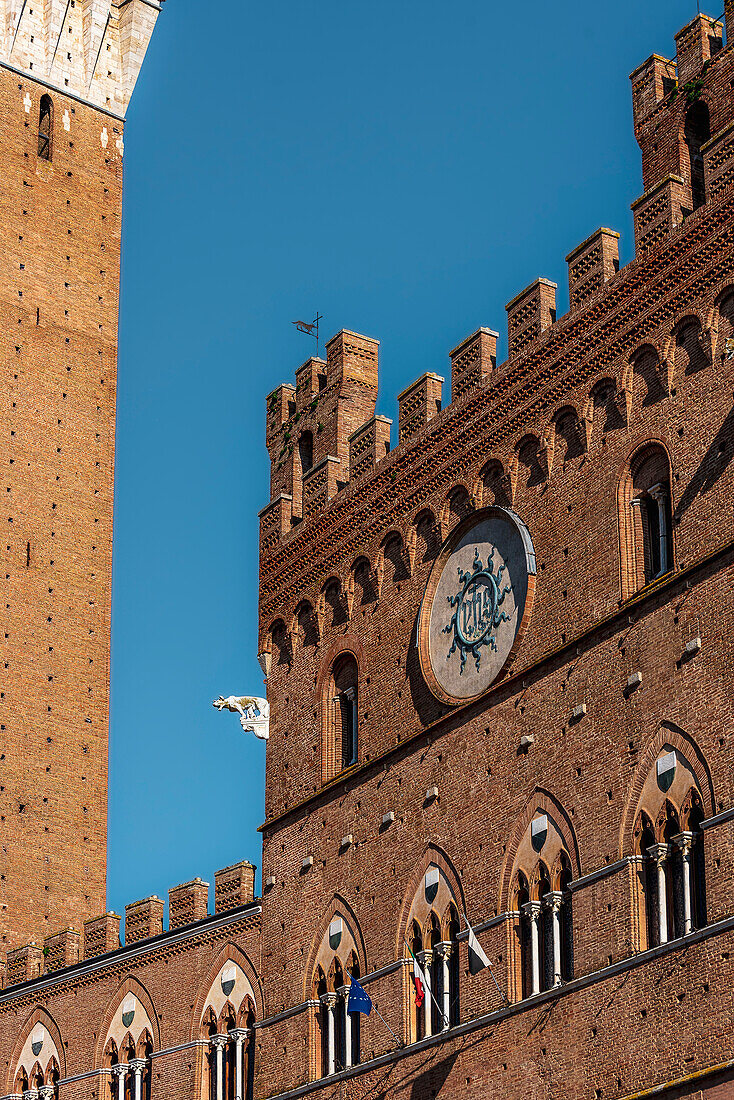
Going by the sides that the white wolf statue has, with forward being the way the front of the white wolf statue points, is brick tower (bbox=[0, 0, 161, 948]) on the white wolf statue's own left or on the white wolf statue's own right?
on the white wolf statue's own right

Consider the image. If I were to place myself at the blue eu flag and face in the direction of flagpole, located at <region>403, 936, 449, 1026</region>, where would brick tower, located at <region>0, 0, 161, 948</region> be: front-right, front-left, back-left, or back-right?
back-left

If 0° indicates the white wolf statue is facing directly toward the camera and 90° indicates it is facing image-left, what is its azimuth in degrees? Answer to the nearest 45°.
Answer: approximately 90°
